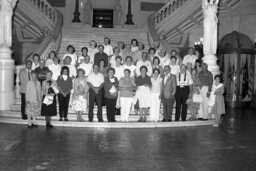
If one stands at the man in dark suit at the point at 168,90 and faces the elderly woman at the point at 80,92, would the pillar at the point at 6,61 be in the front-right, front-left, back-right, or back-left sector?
front-right

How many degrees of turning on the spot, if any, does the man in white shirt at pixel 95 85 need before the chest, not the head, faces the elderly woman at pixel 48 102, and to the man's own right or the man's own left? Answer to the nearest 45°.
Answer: approximately 90° to the man's own right

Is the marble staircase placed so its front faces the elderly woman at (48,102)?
yes

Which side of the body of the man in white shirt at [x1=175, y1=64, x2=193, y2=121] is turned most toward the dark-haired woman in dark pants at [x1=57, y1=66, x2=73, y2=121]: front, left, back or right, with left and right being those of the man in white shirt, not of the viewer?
right

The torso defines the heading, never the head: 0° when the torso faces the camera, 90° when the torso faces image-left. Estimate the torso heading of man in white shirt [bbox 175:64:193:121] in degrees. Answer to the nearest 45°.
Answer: approximately 0°

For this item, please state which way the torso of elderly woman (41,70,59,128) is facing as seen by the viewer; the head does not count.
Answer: toward the camera

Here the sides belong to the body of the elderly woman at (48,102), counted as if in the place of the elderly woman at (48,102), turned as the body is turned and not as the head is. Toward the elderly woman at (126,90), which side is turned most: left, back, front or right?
left

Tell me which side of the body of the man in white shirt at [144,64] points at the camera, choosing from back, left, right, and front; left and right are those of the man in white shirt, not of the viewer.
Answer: front

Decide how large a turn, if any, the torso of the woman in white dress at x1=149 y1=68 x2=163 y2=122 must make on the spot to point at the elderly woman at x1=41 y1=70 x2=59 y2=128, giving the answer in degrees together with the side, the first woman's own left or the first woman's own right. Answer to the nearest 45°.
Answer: approximately 90° to the first woman's own right

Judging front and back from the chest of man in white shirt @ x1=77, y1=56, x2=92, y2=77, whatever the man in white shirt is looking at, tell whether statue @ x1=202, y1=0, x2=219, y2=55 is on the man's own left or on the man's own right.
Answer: on the man's own left

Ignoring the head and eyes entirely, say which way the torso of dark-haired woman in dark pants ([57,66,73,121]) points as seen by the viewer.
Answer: toward the camera

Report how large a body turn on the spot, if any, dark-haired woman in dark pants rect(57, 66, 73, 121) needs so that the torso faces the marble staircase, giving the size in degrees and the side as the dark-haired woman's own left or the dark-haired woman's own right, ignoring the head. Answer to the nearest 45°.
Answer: approximately 180°

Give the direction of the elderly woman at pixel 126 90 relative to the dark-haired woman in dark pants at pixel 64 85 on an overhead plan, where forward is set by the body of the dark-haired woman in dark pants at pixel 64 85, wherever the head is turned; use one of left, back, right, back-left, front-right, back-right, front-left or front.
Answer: left
